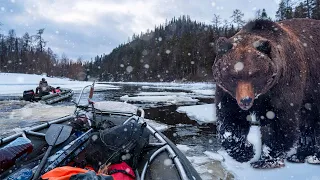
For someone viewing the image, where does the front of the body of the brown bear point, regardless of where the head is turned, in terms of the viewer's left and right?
facing the viewer and to the left of the viewer

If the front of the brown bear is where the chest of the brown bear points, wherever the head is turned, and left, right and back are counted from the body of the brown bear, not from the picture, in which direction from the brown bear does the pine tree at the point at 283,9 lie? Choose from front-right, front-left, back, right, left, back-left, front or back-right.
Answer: back-right

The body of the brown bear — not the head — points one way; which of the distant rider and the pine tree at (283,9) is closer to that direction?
the distant rider

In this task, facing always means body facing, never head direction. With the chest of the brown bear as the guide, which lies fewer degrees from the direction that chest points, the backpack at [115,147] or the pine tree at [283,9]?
the backpack

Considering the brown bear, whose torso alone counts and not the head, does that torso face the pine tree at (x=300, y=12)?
no

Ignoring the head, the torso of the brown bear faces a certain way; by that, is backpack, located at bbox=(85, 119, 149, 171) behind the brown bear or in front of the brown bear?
in front

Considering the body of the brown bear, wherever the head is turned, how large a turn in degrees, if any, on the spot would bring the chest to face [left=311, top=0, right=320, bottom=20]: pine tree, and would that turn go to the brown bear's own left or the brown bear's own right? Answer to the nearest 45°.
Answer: approximately 135° to the brown bear's own right

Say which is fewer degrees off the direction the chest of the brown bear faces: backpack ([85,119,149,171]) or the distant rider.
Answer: the backpack

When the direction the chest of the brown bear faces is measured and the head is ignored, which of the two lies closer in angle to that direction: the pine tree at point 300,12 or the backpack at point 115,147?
the backpack

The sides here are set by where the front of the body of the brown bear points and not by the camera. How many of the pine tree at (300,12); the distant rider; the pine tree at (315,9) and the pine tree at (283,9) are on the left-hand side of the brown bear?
0

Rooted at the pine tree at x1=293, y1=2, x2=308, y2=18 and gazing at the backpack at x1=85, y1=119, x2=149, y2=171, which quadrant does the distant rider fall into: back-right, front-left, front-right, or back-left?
front-right

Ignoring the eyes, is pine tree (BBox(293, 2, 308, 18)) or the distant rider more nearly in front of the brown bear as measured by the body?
the distant rider

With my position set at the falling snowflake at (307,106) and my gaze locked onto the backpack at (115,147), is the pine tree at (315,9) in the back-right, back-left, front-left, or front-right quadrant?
back-right

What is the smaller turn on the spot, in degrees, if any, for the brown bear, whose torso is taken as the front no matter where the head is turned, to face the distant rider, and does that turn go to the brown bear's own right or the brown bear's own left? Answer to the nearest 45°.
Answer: approximately 90° to the brown bear's own right
